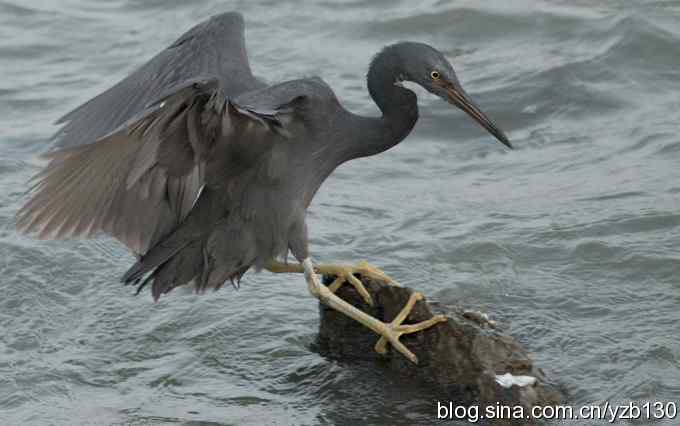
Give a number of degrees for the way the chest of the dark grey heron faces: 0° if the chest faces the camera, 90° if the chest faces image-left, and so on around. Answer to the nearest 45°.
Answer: approximately 270°
